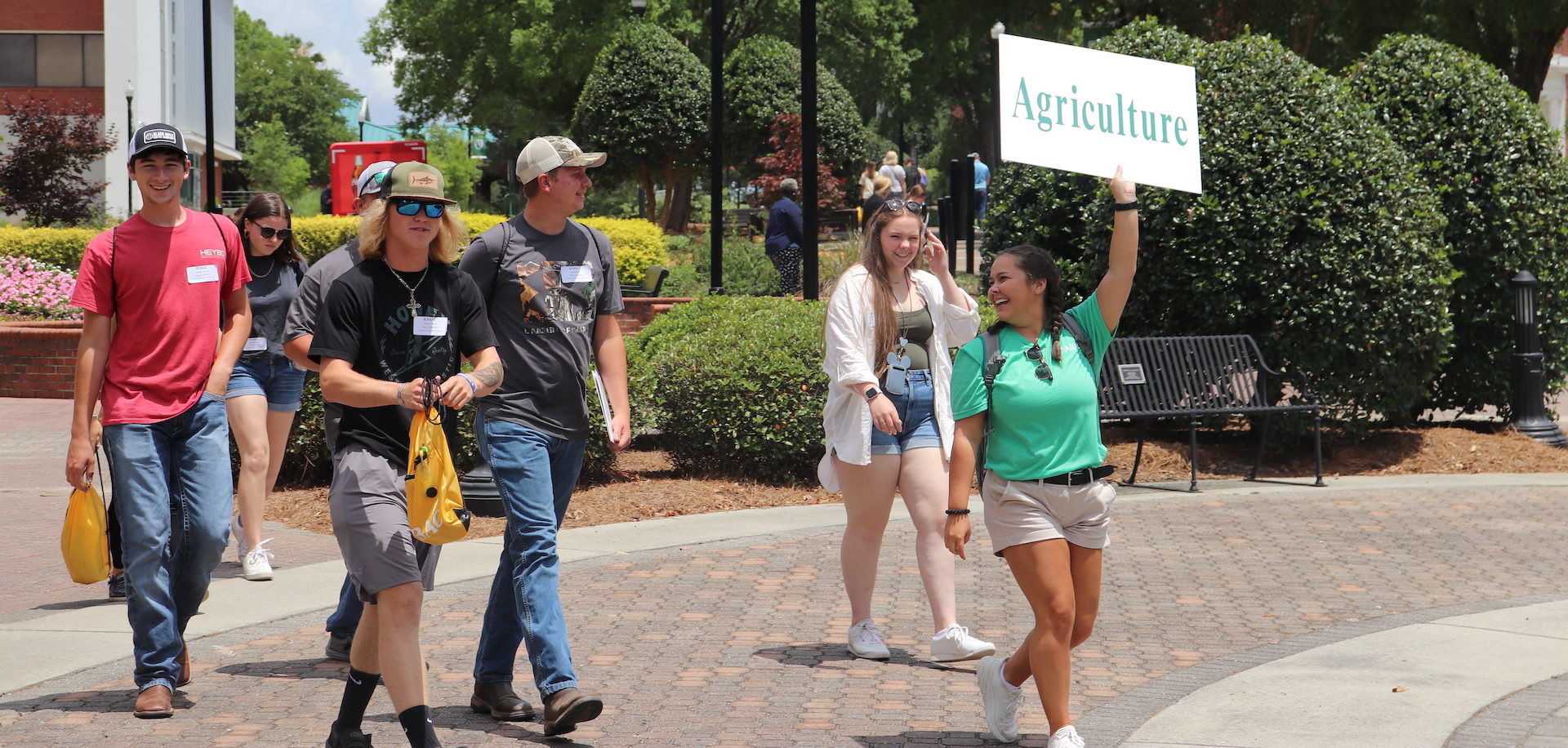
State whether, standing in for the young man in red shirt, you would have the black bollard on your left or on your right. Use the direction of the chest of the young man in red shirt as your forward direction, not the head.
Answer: on your left

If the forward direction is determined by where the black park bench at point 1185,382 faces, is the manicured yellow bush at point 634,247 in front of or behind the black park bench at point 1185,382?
behind

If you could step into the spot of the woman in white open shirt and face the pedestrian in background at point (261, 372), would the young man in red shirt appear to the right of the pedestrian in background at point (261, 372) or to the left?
left

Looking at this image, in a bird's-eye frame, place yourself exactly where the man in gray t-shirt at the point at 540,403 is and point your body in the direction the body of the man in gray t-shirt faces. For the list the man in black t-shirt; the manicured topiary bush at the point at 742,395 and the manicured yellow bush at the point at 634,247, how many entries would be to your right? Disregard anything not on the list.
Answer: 1

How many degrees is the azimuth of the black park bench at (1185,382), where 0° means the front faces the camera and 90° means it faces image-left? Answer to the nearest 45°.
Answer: approximately 315°

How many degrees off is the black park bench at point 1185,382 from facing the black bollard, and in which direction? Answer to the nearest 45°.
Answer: approximately 90° to its left

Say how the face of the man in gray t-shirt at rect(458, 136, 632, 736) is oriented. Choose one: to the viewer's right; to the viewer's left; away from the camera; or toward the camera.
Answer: to the viewer's right

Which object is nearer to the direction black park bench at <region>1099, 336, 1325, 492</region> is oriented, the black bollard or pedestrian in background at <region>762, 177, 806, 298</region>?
the black bollard

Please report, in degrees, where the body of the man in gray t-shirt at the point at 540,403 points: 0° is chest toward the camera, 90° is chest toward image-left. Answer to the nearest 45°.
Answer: approximately 315°

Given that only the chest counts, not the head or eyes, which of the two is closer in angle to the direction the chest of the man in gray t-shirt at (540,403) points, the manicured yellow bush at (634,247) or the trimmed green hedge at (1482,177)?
the trimmed green hedge

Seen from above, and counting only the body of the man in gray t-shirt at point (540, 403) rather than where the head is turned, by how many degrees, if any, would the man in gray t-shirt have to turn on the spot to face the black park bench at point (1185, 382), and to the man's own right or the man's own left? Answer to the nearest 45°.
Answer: approximately 90° to the man's own left
